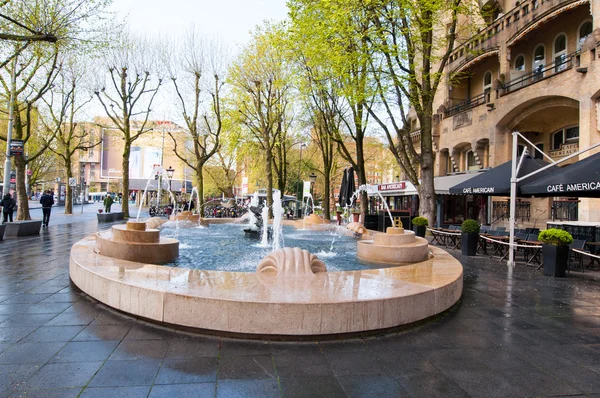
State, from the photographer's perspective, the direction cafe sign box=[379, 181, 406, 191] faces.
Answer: facing the viewer and to the left of the viewer

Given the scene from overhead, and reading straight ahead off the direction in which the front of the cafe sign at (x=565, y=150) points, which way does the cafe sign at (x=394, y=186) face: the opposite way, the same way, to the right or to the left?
the same way

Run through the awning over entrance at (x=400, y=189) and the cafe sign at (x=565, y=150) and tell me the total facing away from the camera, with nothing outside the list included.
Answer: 0

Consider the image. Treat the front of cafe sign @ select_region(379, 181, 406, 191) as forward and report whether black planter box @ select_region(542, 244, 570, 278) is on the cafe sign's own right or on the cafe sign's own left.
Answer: on the cafe sign's own left

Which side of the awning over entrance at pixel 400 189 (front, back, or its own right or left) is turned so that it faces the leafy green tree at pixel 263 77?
front

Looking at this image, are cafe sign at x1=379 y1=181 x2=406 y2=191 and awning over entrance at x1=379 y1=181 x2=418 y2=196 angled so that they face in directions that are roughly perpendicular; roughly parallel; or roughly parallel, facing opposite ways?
roughly parallel

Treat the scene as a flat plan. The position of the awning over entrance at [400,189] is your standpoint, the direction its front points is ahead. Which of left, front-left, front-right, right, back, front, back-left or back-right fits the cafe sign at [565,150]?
left

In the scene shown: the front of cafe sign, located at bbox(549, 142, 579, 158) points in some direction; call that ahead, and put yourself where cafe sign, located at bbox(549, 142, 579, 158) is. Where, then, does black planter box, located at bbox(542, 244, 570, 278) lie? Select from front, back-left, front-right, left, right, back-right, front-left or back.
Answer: front-left

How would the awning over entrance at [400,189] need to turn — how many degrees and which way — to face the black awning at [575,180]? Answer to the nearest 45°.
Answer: approximately 45° to its left

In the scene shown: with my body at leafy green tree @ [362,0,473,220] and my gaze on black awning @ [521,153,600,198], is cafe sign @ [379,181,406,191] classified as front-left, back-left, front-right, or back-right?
back-left

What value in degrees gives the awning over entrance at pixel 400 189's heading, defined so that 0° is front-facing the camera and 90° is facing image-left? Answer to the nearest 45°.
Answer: approximately 45°

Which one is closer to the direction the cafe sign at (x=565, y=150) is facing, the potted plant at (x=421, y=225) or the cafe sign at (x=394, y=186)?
the potted plant
